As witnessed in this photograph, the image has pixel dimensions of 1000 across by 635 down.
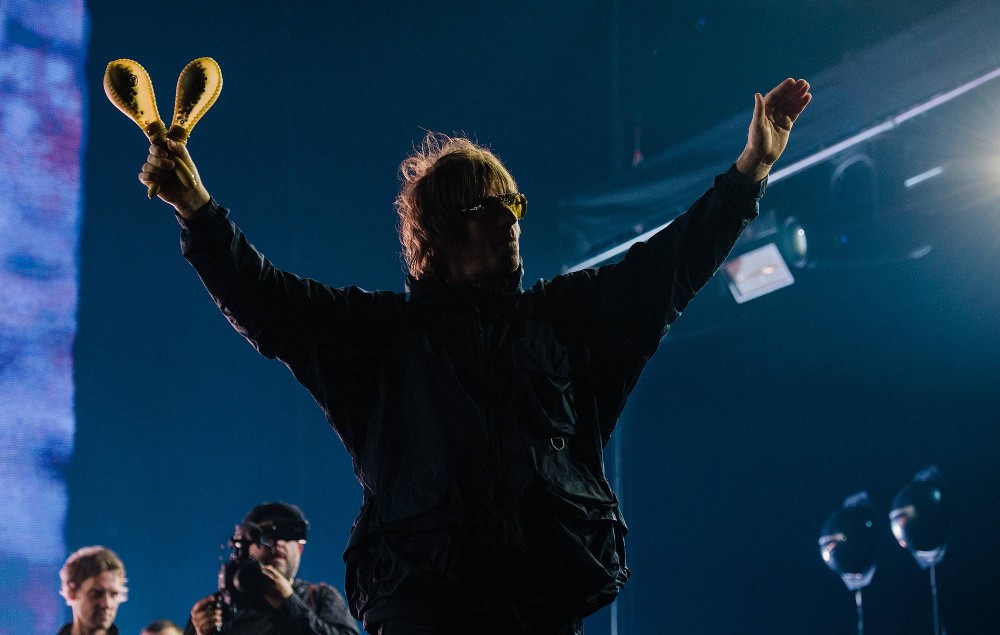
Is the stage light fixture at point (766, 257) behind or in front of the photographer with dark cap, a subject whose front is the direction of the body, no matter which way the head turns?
behind

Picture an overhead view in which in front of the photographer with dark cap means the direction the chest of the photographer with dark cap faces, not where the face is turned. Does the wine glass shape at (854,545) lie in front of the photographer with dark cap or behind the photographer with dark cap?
behind

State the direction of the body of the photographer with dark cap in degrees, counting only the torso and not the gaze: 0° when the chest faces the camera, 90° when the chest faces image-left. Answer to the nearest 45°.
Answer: approximately 45°

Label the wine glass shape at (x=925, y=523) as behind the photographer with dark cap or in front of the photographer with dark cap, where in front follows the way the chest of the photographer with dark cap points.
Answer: behind
